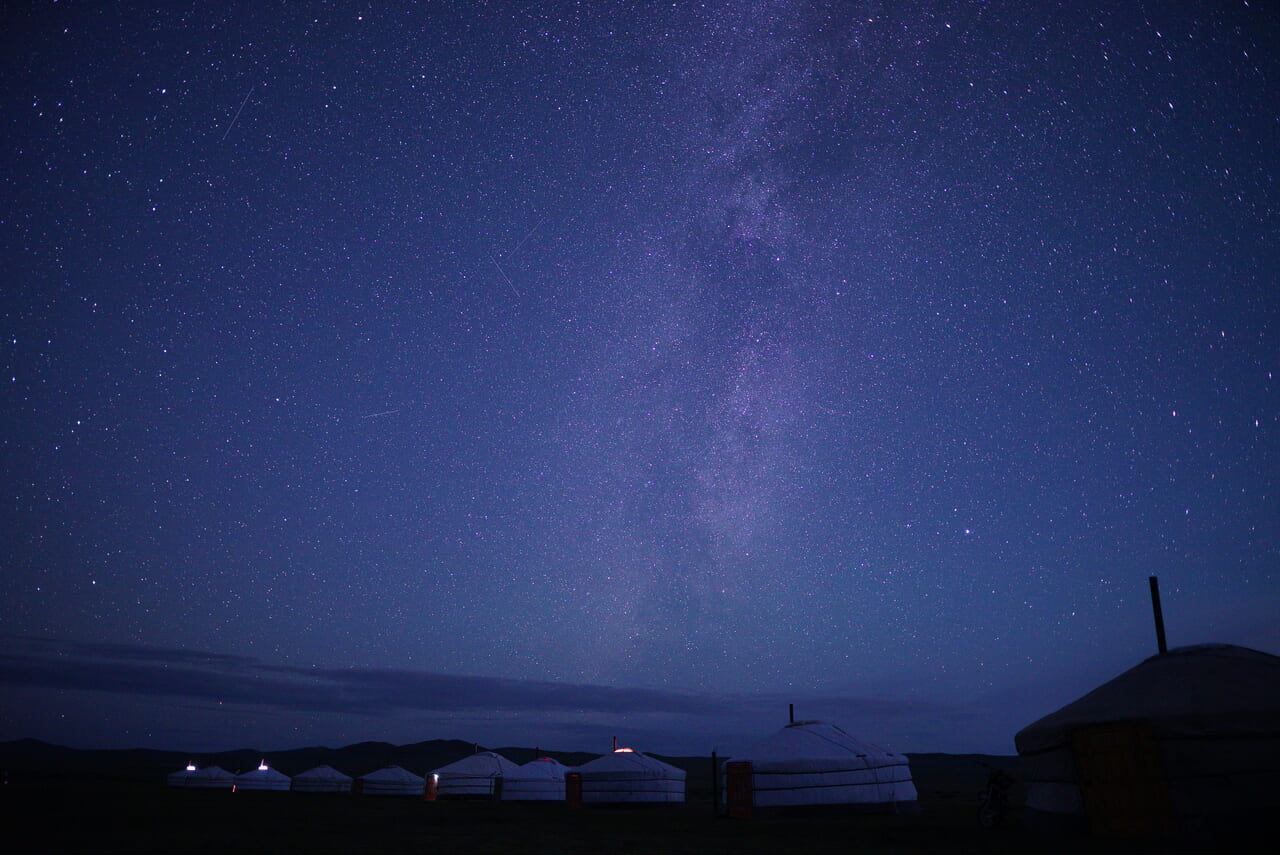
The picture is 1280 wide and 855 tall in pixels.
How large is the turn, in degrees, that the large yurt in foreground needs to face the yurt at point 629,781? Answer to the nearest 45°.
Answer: approximately 90° to its right

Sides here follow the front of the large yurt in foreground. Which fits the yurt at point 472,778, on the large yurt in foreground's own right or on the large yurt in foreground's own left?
on the large yurt in foreground's own right

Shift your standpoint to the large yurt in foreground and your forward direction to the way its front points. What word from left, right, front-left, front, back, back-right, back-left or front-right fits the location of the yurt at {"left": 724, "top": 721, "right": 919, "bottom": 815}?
right

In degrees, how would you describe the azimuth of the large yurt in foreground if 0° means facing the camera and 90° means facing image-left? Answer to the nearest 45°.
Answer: approximately 45°

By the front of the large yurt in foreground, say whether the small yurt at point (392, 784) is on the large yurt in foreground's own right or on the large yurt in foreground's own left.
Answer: on the large yurt in foreground's own right
